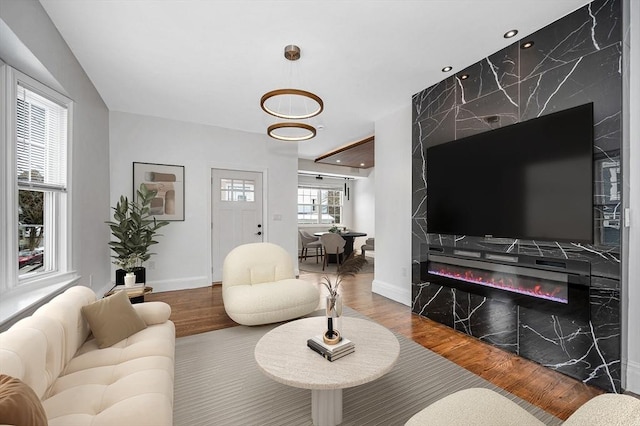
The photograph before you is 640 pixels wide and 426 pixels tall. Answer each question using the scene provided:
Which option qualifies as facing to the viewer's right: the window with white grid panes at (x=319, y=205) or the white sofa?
the white sofa

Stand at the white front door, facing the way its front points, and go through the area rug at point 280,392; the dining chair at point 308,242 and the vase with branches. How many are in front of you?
2

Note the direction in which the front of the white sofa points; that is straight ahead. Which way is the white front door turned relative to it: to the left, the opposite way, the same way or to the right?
to the right

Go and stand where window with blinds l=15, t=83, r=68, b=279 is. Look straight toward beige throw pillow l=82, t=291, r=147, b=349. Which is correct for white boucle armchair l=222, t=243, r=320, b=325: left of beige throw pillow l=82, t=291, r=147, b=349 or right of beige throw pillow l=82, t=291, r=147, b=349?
left

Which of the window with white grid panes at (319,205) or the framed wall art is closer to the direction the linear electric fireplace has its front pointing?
the framed wall art

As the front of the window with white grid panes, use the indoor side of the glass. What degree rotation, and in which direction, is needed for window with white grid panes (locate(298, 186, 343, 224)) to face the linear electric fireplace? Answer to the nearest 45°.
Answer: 0° — it already faces it

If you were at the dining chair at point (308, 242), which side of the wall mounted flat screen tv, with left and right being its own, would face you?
right

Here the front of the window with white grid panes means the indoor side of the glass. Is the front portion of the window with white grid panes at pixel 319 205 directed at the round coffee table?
yes

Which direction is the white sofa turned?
to the viewer's right
